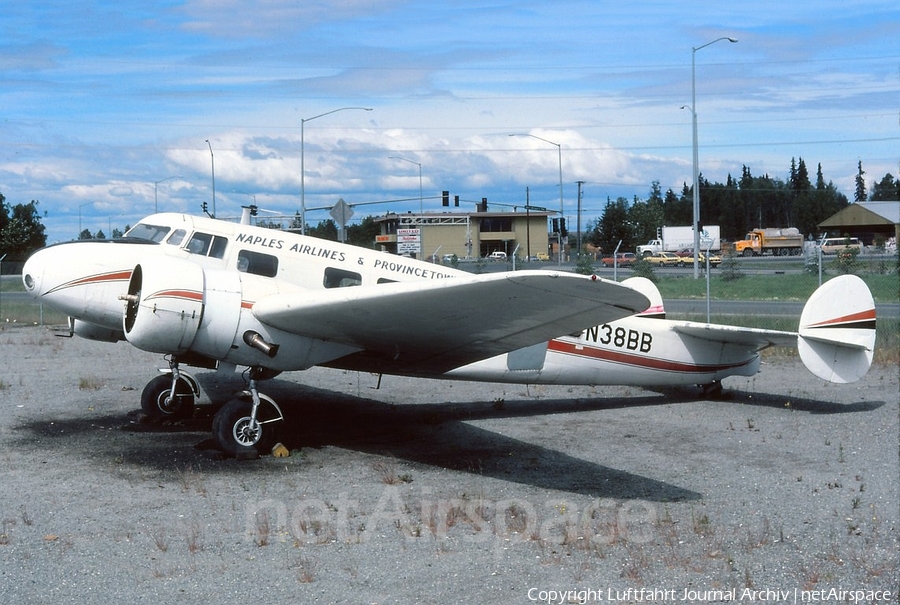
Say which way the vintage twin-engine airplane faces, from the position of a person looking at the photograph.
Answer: facing the viewer and to the left of the viewer

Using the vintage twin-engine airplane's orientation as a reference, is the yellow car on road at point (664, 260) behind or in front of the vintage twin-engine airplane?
behind

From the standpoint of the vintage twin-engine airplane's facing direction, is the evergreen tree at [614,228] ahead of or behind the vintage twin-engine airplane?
behind
